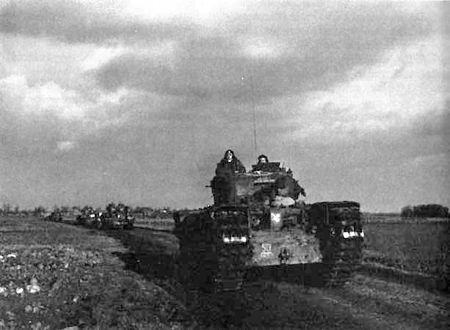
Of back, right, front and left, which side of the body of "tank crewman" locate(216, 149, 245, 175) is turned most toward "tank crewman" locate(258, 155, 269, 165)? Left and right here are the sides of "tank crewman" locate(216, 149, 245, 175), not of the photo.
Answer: left

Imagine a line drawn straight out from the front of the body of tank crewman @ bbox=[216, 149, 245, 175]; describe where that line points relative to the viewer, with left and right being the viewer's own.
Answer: facing the viewer

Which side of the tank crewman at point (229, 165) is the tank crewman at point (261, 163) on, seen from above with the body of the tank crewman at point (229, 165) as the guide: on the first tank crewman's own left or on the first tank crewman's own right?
on the first tank crewman's own left

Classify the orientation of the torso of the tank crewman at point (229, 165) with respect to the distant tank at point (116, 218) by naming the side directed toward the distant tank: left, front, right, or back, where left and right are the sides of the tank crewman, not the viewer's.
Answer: back
